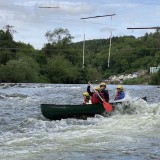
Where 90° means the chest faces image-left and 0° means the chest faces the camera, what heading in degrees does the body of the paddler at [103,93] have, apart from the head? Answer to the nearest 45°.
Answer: approximately 45°
